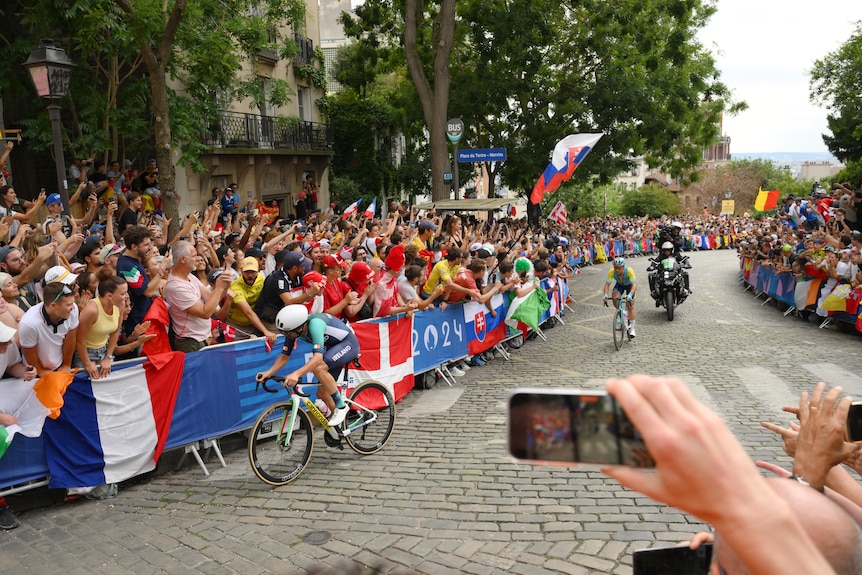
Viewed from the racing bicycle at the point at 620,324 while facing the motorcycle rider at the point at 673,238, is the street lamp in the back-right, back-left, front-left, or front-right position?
back-left

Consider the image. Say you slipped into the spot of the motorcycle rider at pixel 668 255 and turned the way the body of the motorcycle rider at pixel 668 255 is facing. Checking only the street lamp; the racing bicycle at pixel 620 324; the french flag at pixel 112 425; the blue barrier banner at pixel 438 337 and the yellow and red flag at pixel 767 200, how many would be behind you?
1

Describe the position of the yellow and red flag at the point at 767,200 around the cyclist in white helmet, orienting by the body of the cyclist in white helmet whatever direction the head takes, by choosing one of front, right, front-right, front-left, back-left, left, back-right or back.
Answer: back

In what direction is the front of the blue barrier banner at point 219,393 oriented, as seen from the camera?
facing the viewer and to the right of the viewer

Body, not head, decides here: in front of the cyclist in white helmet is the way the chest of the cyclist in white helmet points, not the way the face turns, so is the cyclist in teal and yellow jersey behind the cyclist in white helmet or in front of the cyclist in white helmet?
behind

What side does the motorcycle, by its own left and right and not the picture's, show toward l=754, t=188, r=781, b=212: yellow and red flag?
back

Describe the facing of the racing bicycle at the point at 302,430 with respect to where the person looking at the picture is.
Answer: facing the viewer and to the left of the viewer

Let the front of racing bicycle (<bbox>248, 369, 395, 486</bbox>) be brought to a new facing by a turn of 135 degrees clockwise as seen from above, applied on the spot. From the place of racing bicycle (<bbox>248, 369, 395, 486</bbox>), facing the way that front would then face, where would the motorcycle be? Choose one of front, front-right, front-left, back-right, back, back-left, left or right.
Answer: front-right

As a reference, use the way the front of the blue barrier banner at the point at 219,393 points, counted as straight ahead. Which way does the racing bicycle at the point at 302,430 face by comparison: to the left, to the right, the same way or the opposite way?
to the right

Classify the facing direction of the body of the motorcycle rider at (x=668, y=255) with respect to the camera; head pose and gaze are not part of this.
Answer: toward the camera

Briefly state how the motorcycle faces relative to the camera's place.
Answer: facing the viewer

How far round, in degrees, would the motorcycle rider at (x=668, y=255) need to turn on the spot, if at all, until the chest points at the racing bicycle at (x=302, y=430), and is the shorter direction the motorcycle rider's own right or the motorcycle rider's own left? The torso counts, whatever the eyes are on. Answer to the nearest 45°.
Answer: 0° — they already face it

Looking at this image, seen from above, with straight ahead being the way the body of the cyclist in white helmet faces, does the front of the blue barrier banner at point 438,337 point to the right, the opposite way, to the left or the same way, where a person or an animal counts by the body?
to the left

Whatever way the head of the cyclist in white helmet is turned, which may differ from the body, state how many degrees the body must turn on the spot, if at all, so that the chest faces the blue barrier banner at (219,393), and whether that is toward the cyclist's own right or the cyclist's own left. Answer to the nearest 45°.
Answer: approximately 90° to the cyclist's own right

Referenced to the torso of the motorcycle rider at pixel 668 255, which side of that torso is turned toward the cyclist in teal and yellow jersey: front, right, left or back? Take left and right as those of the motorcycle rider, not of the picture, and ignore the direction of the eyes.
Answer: front

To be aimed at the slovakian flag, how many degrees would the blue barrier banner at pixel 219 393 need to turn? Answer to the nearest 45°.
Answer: approximately 90° to its left
